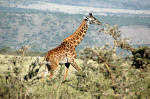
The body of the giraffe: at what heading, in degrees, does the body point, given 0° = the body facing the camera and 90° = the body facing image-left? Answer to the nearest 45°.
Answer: approximately 270°
